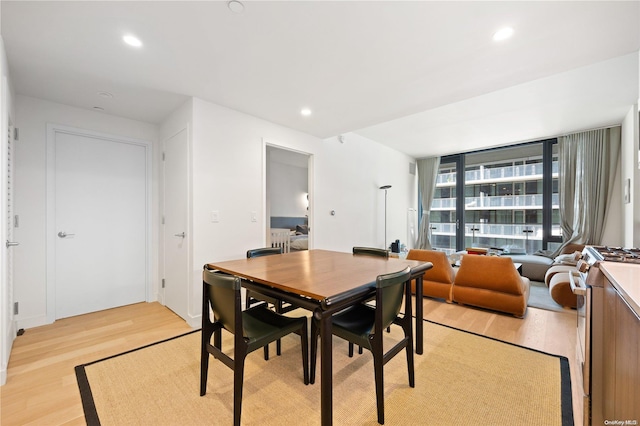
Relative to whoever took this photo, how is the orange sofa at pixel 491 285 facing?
facing away from the viewer and to the right of the viewer

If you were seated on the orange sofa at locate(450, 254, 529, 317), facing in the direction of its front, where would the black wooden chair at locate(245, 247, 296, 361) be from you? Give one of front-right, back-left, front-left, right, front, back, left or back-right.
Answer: back

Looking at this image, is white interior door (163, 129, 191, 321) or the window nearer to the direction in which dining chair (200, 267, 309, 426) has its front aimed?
the window

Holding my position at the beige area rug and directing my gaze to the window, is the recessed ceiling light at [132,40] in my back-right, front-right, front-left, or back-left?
back-left

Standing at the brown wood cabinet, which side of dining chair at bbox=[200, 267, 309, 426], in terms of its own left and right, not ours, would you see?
right

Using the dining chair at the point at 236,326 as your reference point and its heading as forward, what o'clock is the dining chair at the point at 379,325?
the dining chair at the point at 379,325 is roughly at 2 o'clock from the dining chair at the point at 236,326.

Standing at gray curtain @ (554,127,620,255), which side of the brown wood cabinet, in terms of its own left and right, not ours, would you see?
right

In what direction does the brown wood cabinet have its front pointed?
to the viewer's left

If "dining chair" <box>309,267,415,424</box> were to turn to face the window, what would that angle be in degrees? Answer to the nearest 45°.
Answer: approximately 90° to its right
